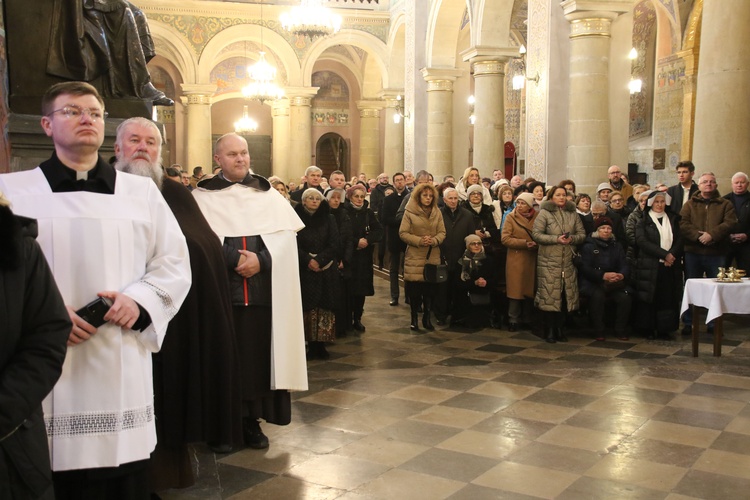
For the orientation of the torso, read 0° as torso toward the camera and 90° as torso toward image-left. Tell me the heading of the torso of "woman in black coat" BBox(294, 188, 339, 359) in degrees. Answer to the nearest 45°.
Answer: approximately 0°

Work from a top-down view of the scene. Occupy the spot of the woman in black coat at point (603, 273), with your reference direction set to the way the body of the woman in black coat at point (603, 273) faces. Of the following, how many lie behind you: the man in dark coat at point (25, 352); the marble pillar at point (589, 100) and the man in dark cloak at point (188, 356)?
1

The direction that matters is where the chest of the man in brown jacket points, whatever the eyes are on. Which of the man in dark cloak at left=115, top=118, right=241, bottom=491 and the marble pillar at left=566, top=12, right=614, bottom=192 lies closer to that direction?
the man in dark cloak

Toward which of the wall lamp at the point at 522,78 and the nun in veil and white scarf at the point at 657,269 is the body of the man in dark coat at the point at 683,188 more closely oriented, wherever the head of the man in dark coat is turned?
the nun in veil and white scarf

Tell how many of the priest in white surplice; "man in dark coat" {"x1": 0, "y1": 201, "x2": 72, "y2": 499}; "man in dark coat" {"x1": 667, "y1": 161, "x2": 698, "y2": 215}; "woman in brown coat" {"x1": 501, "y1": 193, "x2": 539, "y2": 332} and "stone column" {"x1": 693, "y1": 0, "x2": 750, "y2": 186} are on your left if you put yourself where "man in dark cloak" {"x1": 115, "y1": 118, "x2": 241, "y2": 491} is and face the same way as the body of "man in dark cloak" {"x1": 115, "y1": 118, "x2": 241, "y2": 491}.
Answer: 3

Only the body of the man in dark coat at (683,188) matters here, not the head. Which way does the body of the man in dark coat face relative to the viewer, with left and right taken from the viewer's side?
facing the viewer and to the left of the viewer

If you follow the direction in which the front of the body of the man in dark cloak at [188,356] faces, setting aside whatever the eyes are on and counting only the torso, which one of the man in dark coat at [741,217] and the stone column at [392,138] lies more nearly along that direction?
the man in dark coat

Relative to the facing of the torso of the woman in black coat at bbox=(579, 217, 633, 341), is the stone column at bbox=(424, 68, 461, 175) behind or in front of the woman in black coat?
behind

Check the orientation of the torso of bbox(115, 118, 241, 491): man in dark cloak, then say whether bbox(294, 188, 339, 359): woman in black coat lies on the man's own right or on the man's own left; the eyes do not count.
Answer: on the man's own left

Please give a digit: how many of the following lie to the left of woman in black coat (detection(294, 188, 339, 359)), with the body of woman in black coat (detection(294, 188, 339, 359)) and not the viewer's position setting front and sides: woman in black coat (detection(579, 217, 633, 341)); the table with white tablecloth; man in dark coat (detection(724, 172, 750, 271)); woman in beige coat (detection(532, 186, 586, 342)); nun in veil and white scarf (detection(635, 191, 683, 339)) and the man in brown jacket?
6

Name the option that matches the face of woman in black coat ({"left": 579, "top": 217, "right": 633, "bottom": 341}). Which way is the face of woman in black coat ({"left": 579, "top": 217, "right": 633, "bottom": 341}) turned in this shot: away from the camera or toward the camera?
toward the camera

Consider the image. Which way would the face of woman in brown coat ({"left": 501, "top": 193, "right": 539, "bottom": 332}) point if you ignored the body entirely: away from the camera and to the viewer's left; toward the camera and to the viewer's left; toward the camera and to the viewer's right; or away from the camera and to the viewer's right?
toward the camera and to the viewer's left

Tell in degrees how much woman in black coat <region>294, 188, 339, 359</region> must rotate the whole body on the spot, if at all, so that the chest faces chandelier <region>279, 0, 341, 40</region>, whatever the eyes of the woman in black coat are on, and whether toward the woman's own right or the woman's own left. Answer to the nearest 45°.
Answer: approximately 180°

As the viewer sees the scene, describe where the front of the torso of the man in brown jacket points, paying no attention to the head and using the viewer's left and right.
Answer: facing the viewer

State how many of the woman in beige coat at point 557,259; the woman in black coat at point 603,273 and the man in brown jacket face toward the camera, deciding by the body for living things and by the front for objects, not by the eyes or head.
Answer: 3

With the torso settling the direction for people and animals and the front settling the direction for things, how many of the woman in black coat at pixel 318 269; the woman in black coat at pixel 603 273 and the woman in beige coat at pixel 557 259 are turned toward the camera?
3
